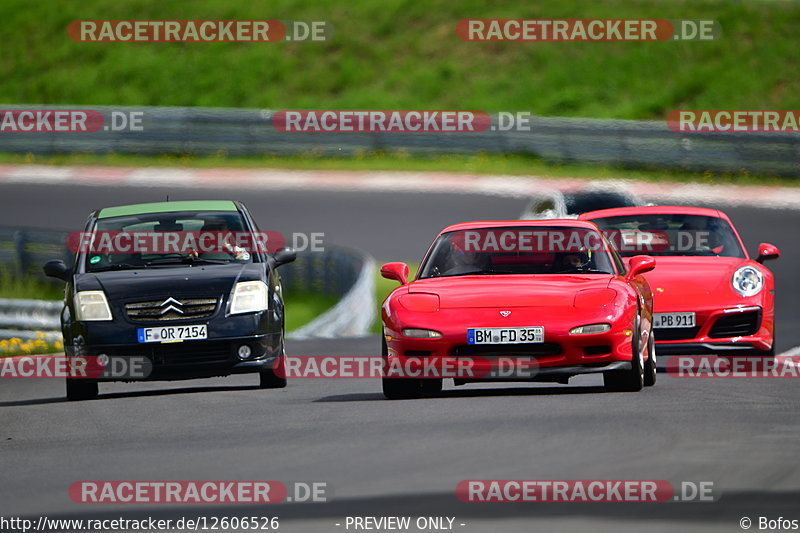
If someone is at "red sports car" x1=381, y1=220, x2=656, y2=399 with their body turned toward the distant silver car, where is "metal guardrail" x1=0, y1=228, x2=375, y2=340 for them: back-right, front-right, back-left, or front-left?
front-left

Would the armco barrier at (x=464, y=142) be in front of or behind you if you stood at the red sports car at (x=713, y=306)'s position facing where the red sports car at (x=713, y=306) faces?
behind

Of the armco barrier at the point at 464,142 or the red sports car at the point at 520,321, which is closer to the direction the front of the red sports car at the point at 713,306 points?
the red sports car

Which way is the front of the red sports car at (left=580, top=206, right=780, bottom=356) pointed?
toward the camera

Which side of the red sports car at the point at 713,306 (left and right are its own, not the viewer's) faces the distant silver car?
back

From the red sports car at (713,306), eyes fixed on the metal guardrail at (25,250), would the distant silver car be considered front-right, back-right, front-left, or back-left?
front-right

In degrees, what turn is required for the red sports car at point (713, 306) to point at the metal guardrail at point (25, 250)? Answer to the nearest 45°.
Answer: approximately 135° to its right

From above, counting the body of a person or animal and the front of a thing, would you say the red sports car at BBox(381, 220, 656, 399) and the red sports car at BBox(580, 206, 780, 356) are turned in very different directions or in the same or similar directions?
same or similar directions

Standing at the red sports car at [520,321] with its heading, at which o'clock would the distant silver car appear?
The distant silver car is roughly at 6 o'clock from the red sports car.

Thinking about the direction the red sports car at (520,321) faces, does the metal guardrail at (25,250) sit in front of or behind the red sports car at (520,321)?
behind

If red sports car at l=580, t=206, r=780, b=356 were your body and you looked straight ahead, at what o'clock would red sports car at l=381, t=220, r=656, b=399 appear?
red sports car at l=381, t=220, r=656, b=399 is roughly at 1 o'clock from red sports car at l=580, t=206, r=780, b=356.

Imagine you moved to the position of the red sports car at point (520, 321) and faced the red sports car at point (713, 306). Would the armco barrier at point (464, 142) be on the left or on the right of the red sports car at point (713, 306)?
left

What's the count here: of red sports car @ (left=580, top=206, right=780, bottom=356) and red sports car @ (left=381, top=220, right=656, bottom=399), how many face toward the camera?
2

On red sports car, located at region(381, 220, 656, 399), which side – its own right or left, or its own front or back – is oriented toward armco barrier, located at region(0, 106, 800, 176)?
back

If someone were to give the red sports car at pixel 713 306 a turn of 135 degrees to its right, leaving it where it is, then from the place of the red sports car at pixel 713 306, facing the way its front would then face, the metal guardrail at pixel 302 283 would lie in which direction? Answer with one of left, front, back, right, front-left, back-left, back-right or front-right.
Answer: front

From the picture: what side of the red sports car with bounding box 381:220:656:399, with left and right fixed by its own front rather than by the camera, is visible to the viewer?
front
